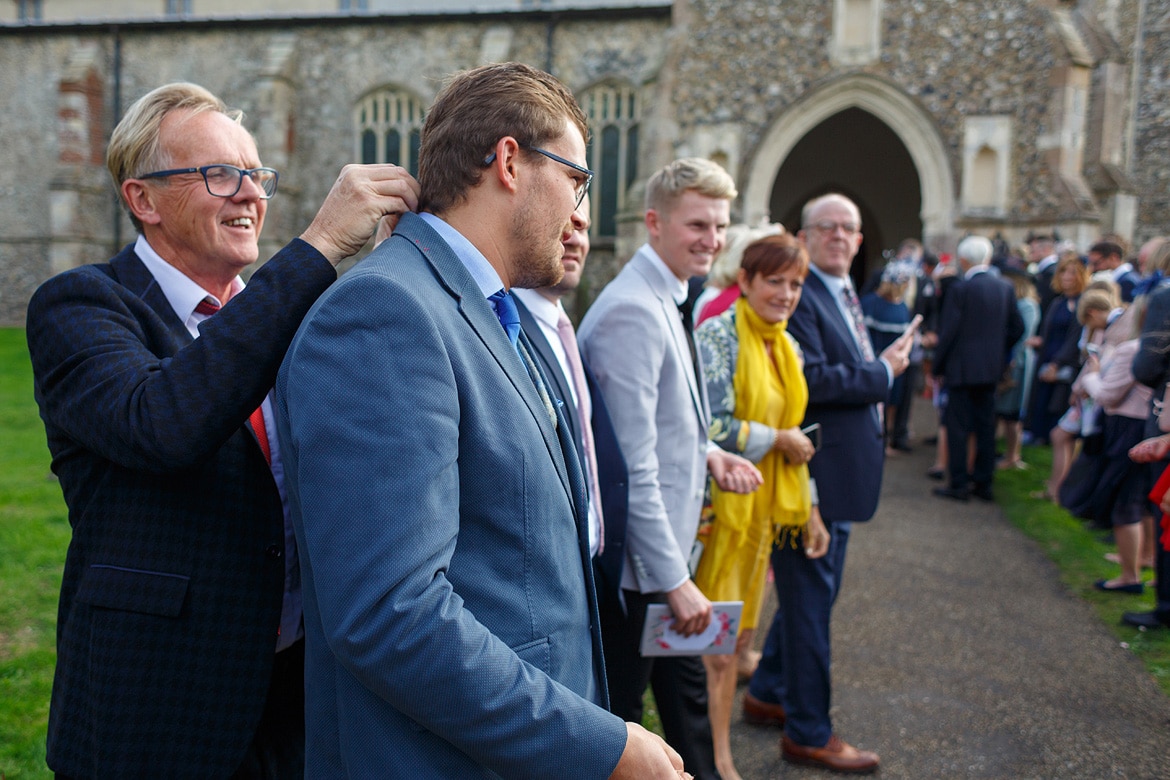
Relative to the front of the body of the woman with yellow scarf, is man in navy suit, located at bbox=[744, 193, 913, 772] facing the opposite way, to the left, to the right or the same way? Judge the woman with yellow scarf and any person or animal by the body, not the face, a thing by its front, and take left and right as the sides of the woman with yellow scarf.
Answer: the same way

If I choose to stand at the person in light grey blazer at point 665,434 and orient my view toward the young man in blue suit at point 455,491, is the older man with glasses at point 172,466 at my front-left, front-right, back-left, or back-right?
front-right

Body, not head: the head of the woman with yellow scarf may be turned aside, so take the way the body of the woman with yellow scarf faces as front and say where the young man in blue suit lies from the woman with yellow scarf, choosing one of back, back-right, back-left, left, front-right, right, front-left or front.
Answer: front-right

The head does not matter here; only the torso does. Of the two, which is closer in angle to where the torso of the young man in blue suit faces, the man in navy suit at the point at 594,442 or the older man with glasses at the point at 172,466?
the man in navy suit

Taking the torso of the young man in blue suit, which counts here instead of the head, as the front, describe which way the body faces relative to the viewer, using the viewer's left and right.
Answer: facing to the right of the viewer

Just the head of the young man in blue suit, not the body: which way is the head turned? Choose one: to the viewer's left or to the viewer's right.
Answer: to the viewer's right

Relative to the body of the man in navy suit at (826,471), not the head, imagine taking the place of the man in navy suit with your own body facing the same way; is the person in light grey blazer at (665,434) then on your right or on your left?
on your right

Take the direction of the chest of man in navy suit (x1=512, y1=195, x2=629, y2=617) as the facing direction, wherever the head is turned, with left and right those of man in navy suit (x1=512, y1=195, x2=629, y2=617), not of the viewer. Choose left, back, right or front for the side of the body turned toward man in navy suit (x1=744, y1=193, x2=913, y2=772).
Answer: left
